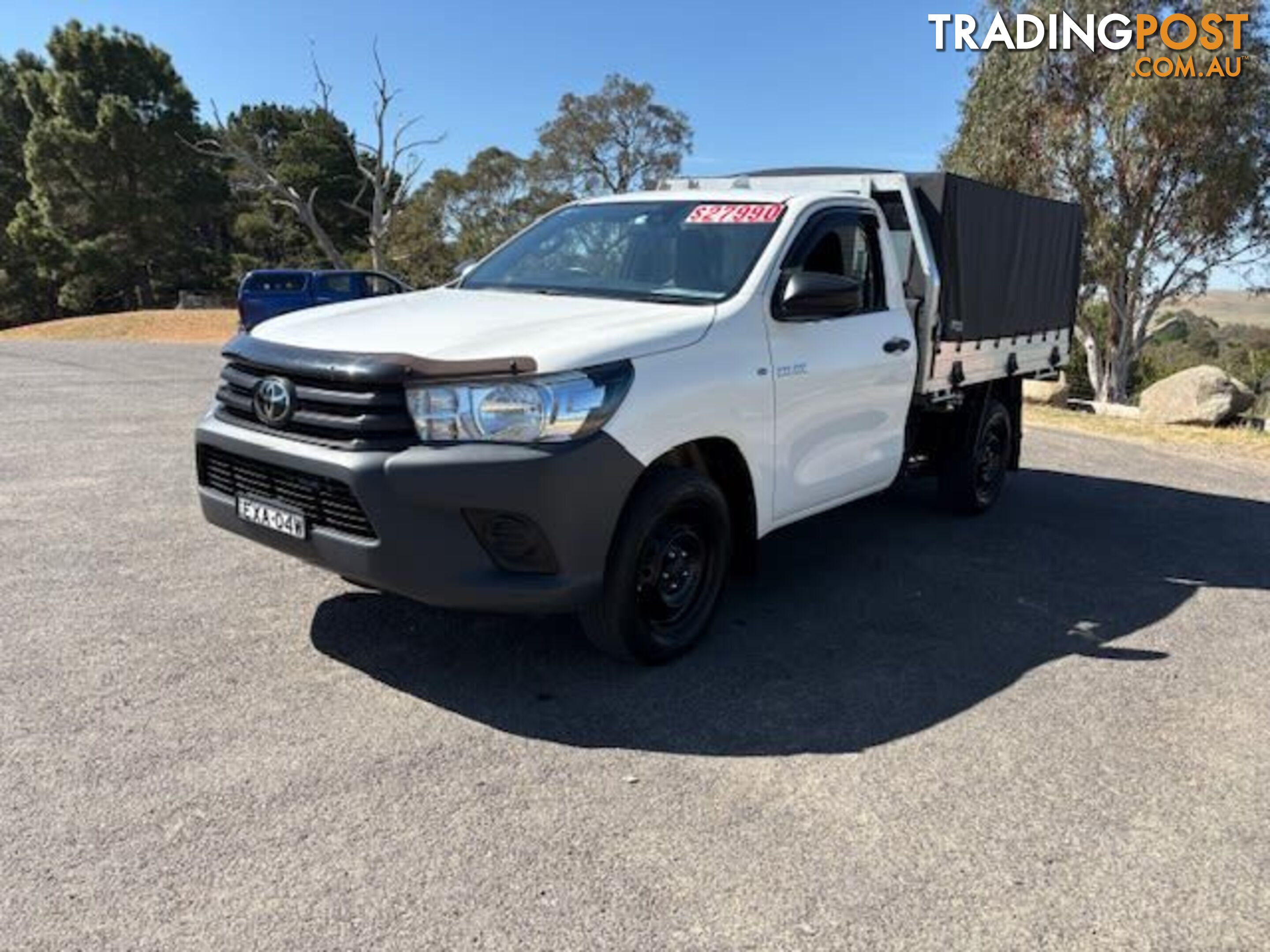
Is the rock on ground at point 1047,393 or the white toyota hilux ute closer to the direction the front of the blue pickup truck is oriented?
the rock on ground

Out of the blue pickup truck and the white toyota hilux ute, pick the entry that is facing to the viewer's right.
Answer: the blue pickup truck

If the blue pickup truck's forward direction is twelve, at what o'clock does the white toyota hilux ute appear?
The white toyota hilux ute is roughly at 3 o'clock from the blue pickup truck.

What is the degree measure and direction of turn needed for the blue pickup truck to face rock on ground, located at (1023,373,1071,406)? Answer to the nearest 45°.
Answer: approximately 45° to its right

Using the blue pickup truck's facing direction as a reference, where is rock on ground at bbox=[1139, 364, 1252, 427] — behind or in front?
in front

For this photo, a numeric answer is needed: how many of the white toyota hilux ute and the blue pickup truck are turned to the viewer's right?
1

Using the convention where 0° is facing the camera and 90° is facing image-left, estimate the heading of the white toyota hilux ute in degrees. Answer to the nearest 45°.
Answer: approximately 45°

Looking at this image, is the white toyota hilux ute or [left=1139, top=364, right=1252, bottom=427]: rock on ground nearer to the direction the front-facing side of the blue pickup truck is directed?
the rock on ground

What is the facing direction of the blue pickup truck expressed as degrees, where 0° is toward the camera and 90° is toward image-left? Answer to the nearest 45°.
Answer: approximately 270°

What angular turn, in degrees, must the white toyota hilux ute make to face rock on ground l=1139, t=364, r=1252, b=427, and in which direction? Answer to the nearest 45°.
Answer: approximately 180°

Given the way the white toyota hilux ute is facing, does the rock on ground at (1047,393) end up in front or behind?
behind

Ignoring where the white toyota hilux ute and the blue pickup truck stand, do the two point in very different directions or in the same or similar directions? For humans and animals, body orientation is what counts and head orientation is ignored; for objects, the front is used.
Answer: very different directions
